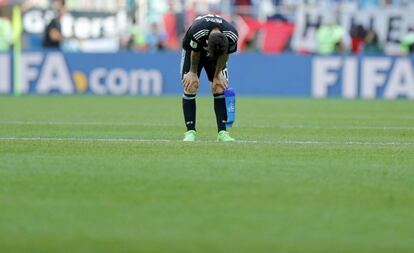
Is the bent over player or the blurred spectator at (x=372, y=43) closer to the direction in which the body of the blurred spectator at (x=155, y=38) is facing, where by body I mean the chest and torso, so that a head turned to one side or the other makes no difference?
the bent over player

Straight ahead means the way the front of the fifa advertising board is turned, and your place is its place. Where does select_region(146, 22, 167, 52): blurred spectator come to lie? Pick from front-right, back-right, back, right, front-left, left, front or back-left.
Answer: back

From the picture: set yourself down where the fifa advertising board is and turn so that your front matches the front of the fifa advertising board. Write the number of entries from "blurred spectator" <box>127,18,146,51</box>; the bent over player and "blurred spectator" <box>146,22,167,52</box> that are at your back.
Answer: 2

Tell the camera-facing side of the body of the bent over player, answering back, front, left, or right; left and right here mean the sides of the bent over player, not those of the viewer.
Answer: front

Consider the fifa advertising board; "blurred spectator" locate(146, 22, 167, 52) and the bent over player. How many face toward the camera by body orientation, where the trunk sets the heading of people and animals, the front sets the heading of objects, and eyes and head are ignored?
3

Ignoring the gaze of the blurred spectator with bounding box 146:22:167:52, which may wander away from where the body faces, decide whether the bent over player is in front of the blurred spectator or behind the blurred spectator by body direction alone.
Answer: in front

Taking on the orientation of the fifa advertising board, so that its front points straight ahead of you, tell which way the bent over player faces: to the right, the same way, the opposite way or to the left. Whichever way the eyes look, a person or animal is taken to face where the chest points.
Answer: the same way

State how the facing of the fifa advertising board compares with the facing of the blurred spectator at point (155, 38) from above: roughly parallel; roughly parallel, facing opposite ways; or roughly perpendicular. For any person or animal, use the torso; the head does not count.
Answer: roughly parallel

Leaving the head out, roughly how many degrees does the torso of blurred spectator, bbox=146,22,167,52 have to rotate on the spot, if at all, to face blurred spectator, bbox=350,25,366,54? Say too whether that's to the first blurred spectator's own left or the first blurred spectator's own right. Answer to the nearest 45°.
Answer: approximately 90° to the first blurred spectator's own left

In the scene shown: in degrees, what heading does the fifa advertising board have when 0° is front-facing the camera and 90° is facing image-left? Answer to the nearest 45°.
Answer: approximately 0°
